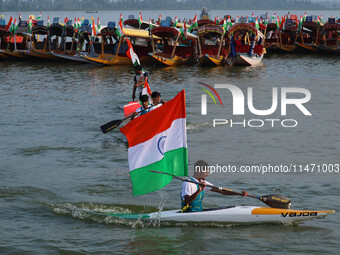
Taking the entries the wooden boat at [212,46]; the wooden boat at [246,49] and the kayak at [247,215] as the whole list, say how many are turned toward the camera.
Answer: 2

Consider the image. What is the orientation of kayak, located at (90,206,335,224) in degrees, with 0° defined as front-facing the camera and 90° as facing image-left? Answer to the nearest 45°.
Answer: approximately 270°

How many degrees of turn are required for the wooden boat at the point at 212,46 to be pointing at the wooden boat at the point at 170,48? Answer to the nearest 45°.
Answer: approximately 90° to its right

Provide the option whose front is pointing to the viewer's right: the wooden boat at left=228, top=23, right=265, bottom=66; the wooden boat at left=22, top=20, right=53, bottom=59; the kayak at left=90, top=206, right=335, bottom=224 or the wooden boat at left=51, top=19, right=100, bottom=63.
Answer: the kayak

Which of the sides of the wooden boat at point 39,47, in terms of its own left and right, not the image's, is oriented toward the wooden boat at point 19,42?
right

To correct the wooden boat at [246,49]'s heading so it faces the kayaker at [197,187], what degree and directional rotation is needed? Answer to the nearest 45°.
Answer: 0° — it already faces them

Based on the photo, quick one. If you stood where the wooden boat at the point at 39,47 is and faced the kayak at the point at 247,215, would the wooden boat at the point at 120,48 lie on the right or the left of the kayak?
left

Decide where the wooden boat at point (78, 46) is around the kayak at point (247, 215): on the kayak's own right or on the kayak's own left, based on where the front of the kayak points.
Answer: on the kayak's own left

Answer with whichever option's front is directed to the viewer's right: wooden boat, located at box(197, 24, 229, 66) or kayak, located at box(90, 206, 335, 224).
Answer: the kayak

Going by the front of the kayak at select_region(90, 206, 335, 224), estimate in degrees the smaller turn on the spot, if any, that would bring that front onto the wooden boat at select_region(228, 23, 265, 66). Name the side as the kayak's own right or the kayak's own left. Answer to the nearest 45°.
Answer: approximately 90° to the kayak's own left

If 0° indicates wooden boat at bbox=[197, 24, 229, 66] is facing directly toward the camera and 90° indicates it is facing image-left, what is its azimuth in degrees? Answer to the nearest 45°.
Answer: approximately 0°

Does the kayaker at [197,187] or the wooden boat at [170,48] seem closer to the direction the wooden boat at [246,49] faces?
the kayaker

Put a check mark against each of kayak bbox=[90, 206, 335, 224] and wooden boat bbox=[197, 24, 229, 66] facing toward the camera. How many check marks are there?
1

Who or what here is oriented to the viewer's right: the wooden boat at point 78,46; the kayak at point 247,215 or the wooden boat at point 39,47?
the kayak

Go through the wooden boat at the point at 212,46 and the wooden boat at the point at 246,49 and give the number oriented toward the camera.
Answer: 2
